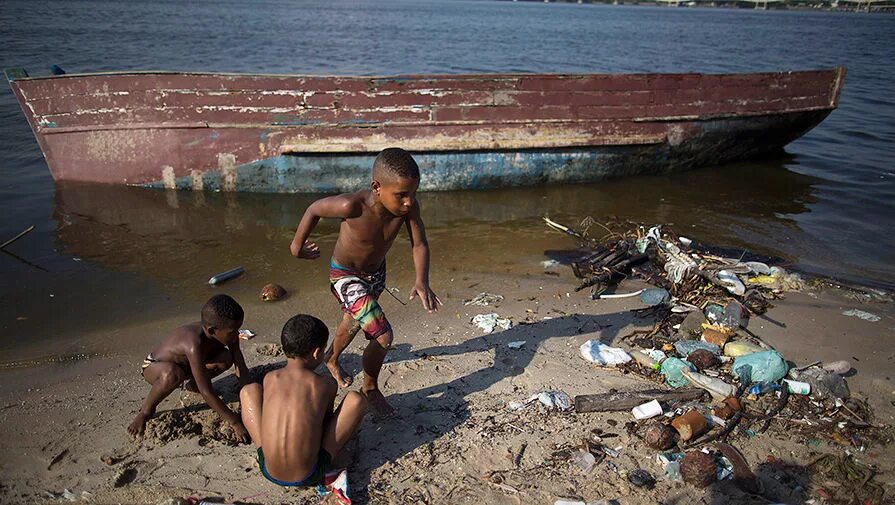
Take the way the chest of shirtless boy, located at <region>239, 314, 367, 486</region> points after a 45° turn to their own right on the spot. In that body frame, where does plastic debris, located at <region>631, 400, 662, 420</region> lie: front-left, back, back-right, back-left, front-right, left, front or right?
front-right

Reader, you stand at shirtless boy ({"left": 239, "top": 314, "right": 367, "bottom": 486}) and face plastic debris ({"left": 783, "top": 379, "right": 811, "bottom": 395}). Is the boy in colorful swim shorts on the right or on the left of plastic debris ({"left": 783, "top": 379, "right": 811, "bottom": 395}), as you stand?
left

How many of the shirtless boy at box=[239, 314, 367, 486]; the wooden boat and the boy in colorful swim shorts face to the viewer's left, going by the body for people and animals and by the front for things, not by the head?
1

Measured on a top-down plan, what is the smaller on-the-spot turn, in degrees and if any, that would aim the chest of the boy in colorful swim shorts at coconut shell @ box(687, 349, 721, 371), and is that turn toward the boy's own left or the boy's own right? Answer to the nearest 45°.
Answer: approximately 45° to the boy's own left

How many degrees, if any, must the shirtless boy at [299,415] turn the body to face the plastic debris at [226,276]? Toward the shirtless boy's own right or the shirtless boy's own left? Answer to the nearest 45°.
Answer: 0° — they already face it

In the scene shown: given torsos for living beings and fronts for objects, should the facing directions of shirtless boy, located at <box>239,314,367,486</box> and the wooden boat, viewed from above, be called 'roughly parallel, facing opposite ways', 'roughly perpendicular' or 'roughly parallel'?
roughly perpendicular

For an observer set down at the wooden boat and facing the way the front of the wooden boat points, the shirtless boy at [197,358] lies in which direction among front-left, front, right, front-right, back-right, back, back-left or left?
left

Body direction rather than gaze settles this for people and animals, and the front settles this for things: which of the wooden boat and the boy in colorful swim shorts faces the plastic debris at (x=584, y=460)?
the boy in colorful swim shorts

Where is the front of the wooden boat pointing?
to the viewer's left

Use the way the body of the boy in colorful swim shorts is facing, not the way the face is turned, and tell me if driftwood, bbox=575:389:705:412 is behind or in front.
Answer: in front

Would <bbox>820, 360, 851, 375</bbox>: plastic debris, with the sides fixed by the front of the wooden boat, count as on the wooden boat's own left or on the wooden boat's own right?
on the wooden boat's own left

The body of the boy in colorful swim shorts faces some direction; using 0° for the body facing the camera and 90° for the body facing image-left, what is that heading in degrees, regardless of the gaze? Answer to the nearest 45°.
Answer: approximately 315°

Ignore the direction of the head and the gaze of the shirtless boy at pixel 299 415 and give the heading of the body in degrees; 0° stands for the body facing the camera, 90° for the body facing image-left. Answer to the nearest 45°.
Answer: approximately 180°

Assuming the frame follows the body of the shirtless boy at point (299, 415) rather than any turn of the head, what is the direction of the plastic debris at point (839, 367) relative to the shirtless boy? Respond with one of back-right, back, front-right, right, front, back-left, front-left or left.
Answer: right

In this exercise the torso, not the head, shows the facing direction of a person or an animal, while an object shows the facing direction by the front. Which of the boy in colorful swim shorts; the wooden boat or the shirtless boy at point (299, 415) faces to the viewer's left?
the wooden boat

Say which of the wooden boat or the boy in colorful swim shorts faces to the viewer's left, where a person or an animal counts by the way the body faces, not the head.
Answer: the wooden boat
